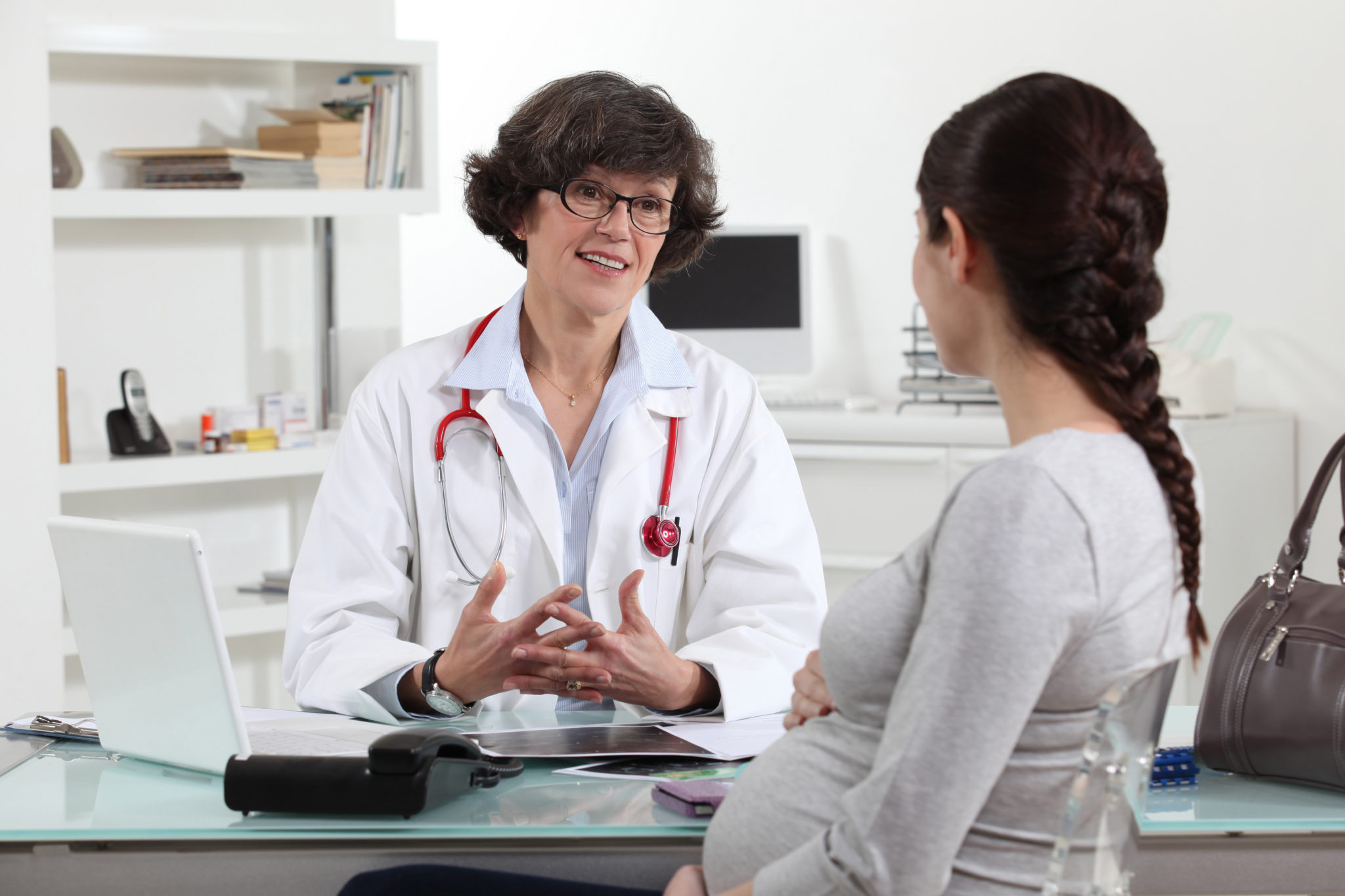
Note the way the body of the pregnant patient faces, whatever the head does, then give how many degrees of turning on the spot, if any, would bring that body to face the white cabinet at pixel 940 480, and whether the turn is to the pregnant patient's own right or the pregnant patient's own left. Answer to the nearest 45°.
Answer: approximately 45° to the pregnant patient's own right

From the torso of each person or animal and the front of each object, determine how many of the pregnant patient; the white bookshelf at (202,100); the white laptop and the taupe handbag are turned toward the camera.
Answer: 2

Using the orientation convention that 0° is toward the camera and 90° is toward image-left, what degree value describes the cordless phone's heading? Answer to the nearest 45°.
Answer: approximately 315°

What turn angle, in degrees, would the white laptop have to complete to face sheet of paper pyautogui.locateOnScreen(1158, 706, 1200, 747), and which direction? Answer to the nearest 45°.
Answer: approximately 45° to its right

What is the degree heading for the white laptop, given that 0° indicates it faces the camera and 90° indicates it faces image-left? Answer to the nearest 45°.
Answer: approximately 225°

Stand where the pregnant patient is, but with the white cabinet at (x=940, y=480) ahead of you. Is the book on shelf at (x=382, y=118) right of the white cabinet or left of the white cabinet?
left

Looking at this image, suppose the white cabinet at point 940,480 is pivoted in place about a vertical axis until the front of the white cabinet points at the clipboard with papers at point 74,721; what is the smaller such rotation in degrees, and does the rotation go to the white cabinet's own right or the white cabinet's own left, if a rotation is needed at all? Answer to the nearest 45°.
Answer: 0° — it already faces it

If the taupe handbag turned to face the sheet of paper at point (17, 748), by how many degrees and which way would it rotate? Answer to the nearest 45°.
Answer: approximately 90° to its right

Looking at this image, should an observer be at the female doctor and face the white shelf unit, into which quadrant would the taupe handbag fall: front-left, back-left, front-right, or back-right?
back-right

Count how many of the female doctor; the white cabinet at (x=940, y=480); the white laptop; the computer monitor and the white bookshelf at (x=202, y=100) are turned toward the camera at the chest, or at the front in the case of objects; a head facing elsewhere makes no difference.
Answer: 4

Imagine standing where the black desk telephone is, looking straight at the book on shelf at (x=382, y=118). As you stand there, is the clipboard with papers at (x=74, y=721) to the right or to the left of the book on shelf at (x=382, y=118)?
left
